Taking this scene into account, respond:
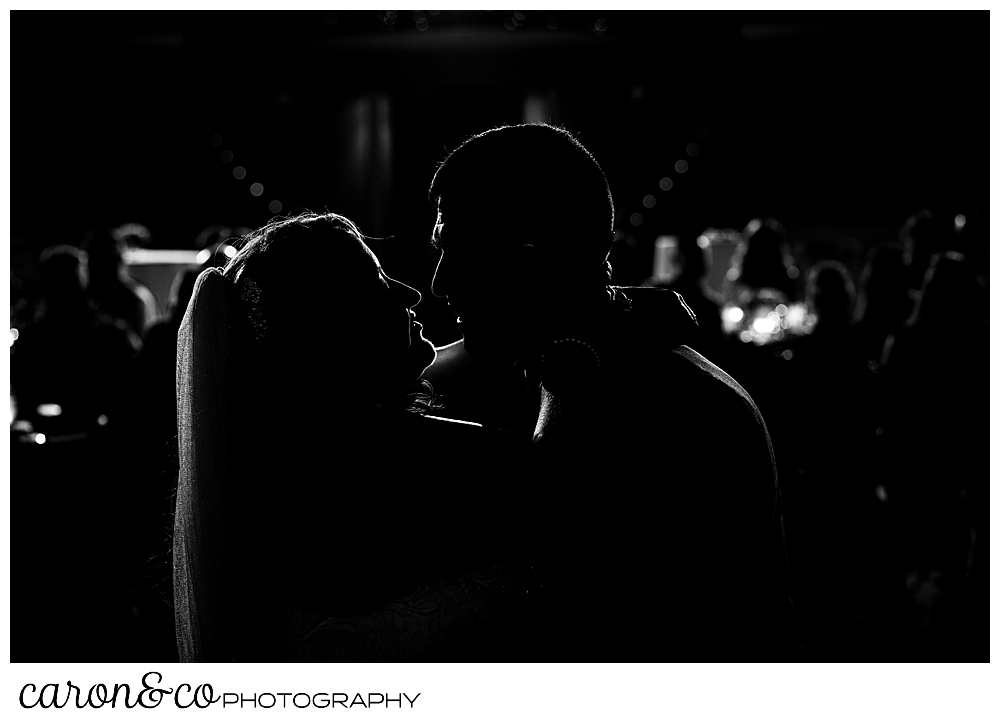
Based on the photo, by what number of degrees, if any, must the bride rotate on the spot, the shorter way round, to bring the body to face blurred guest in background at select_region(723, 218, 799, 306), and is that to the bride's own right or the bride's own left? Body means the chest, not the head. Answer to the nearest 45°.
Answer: approximately 45° to the bride's own left

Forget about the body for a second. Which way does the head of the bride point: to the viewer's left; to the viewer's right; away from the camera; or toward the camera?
to the viewer's right

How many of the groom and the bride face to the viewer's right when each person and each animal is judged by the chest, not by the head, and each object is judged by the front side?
1

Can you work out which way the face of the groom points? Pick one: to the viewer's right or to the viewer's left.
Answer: to the viewer's left

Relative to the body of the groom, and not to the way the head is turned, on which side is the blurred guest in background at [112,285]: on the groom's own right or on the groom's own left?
on the groom's own right

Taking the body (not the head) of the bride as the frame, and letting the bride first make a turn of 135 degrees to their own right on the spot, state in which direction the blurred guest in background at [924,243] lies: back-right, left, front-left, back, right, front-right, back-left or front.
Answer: back

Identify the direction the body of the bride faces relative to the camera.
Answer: to the viewer's right

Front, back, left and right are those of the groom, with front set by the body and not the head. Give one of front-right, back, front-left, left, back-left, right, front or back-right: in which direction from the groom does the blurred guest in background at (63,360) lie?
front-right

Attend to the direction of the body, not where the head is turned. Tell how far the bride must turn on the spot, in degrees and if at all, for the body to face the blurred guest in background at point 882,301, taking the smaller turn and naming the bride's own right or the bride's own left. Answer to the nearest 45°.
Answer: approximately 45° to the bride's own left

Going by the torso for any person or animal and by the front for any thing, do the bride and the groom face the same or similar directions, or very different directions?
very different directions

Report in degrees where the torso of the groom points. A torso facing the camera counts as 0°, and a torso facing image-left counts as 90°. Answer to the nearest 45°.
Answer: approximately 90°
